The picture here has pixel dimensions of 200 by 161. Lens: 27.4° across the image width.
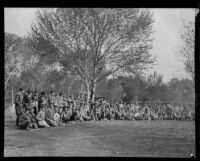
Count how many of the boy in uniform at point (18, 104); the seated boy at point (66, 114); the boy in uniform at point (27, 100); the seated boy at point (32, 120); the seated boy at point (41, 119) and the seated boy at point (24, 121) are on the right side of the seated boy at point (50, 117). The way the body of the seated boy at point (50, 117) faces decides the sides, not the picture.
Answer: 5

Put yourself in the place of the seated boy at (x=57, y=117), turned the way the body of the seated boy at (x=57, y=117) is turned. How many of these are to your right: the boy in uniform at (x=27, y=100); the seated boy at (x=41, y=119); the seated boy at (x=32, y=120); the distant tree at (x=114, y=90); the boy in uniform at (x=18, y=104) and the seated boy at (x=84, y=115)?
4

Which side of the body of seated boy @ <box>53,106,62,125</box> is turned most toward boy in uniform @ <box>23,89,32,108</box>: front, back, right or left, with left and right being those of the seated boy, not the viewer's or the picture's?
right

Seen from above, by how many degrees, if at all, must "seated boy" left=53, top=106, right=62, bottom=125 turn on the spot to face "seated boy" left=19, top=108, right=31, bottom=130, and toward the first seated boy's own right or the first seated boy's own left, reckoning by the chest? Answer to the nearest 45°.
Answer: approximately 90° to the first seated boy's own right

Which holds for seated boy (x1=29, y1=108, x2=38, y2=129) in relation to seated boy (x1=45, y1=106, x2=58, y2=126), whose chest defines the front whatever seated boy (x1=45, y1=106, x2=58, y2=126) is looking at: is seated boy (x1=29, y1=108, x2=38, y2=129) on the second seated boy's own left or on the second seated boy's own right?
on the second seated boy's own right

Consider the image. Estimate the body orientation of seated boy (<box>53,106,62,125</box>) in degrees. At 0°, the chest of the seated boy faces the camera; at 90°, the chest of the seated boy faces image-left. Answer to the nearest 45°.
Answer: approximately 315°

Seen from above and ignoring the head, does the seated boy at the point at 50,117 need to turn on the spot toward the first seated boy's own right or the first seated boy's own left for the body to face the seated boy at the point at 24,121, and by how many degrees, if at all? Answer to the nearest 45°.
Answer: approximately 90° to the first seated boy's own right

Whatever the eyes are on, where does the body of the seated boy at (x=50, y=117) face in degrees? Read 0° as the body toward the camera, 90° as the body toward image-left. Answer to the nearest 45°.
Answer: approximately 315°

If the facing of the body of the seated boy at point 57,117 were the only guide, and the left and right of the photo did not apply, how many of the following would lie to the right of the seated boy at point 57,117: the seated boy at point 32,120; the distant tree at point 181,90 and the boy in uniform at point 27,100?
2

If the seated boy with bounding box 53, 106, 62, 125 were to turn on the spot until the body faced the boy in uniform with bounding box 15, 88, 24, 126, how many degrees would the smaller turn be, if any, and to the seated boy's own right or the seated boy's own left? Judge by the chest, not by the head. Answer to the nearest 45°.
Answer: approximately 90° to the seated boy's own right
